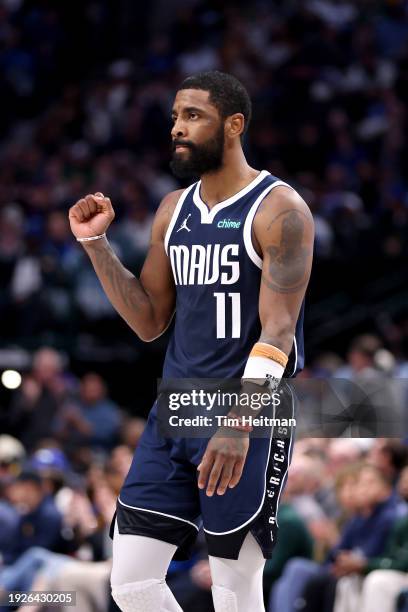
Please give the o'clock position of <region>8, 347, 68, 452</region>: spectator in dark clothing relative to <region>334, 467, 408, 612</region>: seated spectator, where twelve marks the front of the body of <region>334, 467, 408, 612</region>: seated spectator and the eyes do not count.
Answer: <region>8, 347, 68, 452</region>: spectator in dark clothing is roughly at 3 o'clock from <region>334, 467, 408, 612</region>: seated spectator.

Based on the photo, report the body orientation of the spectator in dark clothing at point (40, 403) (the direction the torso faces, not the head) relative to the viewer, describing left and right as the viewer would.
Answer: facing the viewer

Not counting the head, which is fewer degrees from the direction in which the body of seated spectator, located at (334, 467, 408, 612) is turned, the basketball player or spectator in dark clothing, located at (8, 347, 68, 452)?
the basketball player

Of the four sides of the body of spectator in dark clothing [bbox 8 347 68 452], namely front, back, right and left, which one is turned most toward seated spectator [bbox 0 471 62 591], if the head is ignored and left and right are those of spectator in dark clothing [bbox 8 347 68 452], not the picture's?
front

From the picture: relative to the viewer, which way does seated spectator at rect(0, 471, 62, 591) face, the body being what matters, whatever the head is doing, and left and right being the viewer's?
facing the viewer and to the left of the viewer

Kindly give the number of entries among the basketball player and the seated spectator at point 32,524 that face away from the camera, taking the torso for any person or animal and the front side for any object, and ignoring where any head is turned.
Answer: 0

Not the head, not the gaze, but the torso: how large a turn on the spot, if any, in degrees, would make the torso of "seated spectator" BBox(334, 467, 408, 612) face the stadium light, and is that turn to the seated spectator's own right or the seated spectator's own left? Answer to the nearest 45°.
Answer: approximately 90° to the seated spectator's own right

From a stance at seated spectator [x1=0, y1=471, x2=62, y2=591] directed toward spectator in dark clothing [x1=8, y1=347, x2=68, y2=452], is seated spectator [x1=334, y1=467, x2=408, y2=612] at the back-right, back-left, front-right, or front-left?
back-right

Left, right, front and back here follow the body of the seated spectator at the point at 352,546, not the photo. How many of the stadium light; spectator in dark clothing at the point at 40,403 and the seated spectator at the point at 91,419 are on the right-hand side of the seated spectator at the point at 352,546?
3

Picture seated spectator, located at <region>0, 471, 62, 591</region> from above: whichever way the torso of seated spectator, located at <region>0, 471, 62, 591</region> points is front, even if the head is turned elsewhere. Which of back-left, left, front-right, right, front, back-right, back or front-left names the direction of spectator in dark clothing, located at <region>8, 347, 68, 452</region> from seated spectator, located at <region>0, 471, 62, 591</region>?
back-right

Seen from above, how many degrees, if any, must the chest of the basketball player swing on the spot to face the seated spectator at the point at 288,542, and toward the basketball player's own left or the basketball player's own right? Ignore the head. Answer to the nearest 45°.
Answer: approximately 135° to the basketball player's own right

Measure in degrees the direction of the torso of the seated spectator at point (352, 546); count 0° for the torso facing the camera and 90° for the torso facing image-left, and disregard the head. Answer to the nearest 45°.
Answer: approximately 45°
